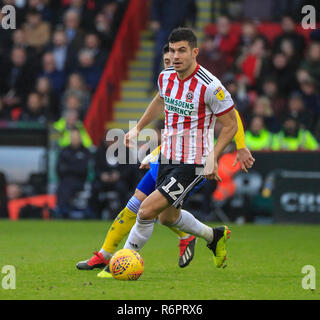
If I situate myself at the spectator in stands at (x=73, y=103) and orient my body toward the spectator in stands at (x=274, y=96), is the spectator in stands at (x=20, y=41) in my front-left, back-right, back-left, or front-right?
back-left

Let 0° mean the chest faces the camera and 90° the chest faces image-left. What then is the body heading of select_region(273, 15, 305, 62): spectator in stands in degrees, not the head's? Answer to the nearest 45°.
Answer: approximately 0°

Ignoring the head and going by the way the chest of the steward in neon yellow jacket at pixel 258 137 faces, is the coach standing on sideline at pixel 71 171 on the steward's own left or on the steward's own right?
on the steward's own right

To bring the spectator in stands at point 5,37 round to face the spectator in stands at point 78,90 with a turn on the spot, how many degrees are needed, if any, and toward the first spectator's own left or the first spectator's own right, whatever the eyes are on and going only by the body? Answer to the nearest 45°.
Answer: approximately 45° to the first spectator's own left

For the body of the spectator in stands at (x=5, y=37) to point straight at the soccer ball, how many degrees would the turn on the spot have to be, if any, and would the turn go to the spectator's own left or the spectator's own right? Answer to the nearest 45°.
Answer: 0° — they already face it

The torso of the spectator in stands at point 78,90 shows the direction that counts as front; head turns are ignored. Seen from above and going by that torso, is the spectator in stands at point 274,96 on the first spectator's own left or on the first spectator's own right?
on the first spectator's own left
